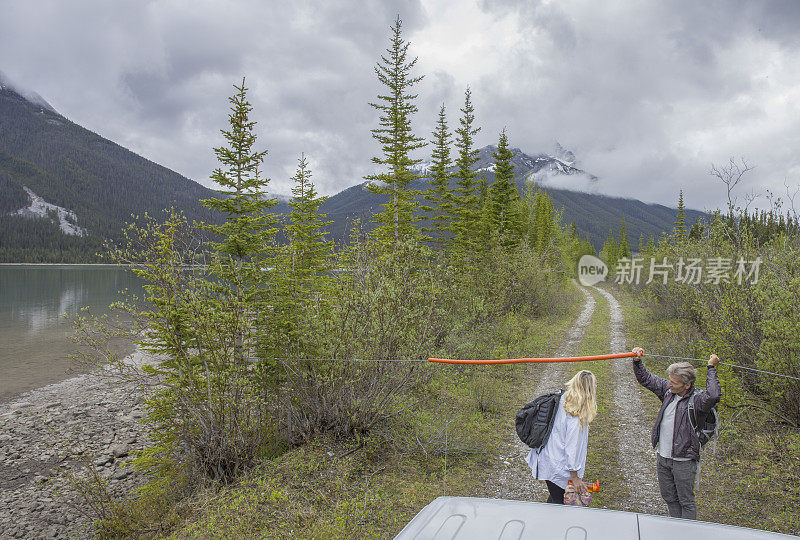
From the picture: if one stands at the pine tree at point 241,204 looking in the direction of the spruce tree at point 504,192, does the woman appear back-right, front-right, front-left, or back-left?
back-right

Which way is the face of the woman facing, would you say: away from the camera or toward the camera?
away from the camera

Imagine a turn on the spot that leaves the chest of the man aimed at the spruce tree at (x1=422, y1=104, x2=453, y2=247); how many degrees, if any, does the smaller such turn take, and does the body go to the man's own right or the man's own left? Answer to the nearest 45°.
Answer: approximately 90° to the man's own right

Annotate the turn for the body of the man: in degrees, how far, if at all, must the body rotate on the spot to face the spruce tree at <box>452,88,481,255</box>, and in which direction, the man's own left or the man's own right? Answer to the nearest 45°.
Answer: approximately 90° to the man's own right

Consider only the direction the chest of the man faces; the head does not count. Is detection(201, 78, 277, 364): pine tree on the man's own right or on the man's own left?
on the man's own right

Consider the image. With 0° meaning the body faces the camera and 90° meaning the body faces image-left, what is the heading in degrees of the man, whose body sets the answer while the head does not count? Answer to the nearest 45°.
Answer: approximately 45°

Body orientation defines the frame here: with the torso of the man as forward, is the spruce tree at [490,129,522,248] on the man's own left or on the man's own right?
on the man's own right
